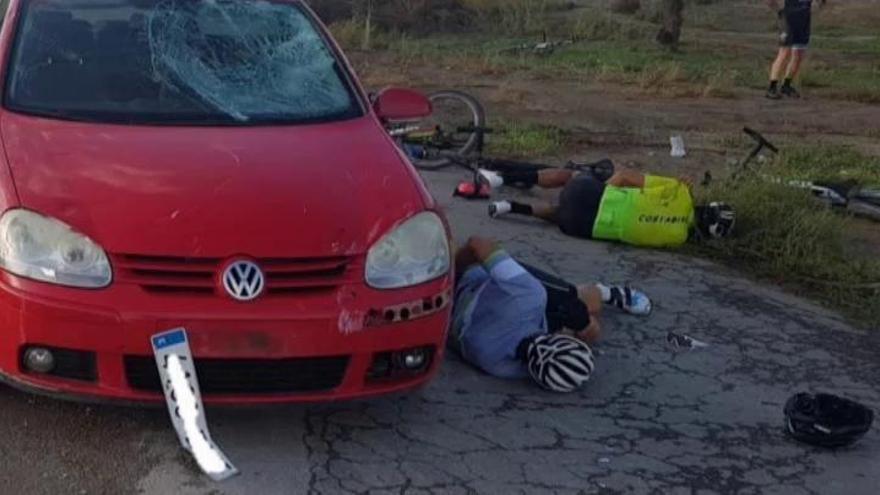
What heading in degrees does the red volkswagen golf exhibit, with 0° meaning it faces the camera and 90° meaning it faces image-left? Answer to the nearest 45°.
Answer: approximately 0°

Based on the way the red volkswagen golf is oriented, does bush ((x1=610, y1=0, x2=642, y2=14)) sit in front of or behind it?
behind

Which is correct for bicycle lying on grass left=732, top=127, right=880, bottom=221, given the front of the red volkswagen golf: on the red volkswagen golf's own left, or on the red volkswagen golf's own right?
on the red volkswagen golf's own left

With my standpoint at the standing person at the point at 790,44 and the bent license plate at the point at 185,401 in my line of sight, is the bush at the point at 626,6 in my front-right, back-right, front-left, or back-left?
back-right

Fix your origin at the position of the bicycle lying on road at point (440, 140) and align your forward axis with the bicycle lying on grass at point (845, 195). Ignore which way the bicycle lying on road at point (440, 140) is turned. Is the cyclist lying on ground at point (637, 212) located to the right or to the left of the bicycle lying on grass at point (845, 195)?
right

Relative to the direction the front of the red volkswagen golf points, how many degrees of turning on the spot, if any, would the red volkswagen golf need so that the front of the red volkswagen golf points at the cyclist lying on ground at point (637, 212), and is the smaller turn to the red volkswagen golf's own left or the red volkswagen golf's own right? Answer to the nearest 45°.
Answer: approximately 135° to the red volkswagen golf's own left

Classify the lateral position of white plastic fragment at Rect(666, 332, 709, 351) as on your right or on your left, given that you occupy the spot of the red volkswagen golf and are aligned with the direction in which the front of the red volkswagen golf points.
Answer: on your left
